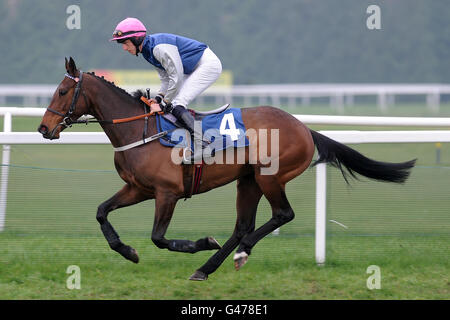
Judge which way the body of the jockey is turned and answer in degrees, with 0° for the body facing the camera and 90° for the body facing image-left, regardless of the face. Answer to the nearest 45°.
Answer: approximately 90°

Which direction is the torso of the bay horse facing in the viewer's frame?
to the viewer's left
